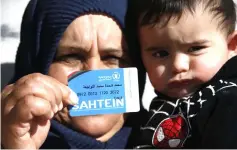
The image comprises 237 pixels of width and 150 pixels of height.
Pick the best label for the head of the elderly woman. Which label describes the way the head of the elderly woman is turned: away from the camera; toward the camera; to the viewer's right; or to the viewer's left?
toward the camera

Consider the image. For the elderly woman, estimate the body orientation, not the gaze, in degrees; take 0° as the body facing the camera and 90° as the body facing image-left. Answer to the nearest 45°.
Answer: approximately 0°

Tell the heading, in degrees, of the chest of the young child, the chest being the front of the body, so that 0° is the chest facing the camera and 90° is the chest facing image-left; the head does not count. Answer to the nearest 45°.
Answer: approximately 45°
